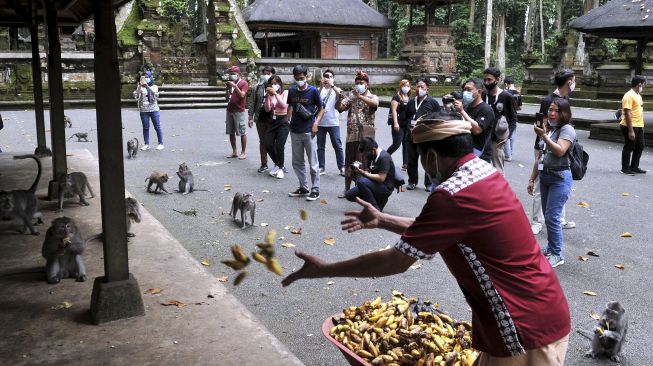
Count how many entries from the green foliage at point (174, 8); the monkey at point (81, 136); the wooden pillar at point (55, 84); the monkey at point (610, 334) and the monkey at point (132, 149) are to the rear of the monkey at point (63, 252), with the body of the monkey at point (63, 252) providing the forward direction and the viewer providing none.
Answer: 4

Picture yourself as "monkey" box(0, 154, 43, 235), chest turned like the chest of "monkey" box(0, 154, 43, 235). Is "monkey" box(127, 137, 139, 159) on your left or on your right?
on your right

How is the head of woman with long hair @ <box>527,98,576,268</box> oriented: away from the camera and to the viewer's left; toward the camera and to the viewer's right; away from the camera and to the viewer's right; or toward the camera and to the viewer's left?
toward the camera and to the viewer's left

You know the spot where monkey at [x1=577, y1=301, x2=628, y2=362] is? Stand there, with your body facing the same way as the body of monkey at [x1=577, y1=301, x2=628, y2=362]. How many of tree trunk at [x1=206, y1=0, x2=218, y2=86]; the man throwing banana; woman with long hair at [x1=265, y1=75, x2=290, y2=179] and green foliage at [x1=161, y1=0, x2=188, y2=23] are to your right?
3

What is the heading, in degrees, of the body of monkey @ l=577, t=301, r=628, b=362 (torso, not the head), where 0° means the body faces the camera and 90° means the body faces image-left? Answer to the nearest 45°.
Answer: approximately 45°

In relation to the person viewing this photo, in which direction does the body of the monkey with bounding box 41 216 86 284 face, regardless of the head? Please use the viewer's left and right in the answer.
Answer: facing the viewer

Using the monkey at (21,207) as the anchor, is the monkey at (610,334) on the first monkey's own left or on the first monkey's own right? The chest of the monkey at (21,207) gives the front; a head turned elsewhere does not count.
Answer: on the first monkey's own left

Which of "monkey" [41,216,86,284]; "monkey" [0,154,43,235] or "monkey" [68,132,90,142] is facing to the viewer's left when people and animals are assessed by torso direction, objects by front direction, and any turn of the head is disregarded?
"monkey" [0,154,43,235]

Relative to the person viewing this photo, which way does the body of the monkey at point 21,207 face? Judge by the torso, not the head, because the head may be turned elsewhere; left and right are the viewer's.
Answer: facing to the left of the viewer

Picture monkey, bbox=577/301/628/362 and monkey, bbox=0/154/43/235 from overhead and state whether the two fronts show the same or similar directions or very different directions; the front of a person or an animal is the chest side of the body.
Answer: same or similar directions

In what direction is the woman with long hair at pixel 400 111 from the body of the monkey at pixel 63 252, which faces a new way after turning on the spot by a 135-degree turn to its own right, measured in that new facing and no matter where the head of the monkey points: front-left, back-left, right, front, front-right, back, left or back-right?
right

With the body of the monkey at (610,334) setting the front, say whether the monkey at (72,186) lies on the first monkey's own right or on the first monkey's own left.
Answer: on the first monkey's own right

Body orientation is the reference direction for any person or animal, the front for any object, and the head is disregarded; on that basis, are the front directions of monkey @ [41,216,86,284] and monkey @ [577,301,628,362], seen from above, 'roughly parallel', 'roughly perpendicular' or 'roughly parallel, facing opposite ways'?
roughly perpendicular

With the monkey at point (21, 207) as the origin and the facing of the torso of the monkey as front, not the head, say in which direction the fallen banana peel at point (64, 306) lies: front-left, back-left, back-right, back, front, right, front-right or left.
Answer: left

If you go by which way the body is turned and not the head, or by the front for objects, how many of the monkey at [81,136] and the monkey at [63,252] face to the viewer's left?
0
